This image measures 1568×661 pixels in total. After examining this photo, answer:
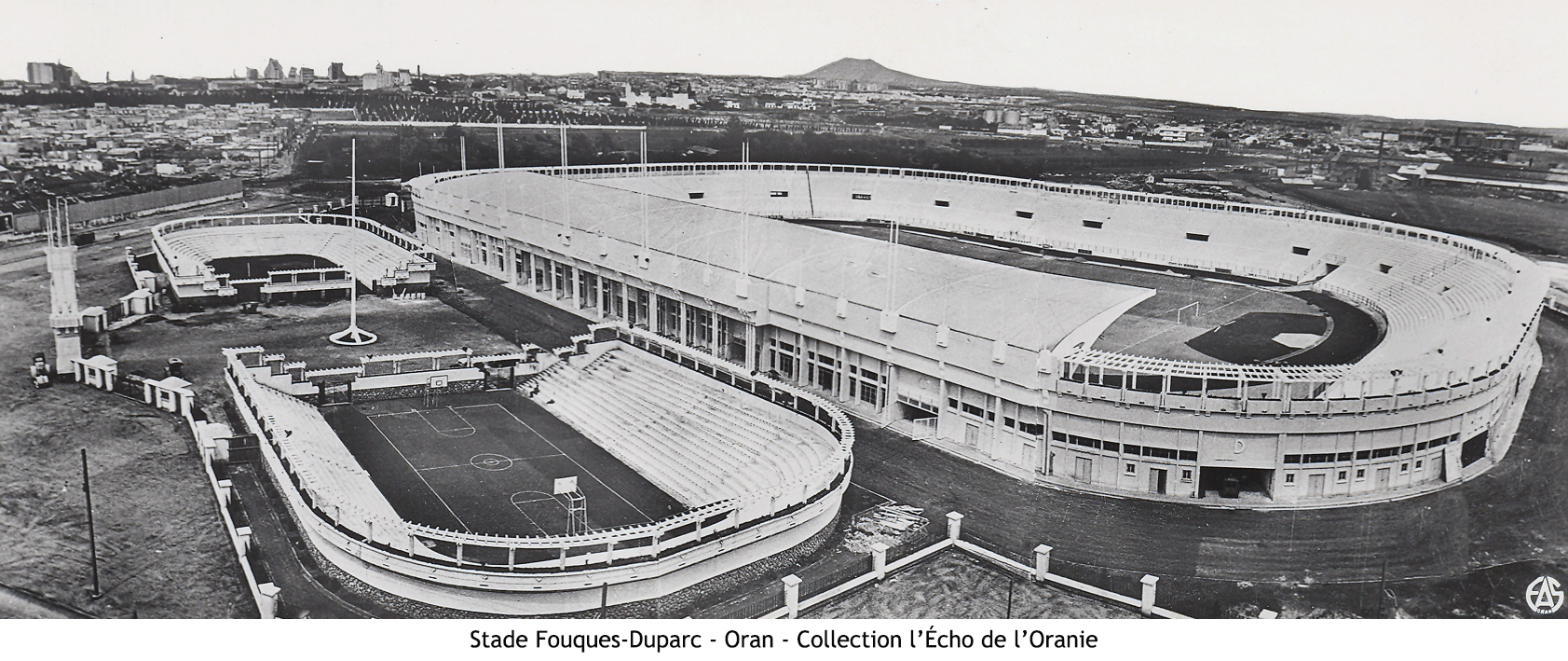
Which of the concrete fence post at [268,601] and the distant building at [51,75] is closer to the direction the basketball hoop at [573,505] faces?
the distant building

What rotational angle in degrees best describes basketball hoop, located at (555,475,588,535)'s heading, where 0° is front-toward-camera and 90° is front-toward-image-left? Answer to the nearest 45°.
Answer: approximately 135°

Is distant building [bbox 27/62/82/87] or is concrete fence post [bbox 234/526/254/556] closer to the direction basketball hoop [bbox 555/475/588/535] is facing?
the distant building

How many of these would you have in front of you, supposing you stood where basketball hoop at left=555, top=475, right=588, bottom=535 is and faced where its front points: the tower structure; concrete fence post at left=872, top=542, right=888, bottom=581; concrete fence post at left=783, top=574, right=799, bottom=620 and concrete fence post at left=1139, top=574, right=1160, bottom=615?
1

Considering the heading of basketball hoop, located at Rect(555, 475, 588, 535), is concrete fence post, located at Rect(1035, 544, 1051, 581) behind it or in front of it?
behind

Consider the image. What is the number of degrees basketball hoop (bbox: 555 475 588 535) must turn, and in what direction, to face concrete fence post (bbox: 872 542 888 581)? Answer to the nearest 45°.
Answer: approximately 180°

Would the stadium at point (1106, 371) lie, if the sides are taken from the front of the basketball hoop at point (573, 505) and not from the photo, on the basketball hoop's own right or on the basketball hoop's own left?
on the basketball hoop's own right

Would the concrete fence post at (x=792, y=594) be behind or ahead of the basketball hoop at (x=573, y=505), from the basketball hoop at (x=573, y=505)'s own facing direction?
behind

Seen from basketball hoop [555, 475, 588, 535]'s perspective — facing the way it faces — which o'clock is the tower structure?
The tower structure is roughly at 12 o'clock from the basketball hoop.

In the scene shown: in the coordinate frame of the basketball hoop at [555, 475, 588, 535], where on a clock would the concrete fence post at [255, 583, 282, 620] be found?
The concrete fence post is roughly at 9 o'clock from the basketball hoop.

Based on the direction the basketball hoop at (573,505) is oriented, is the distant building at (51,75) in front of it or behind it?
in front
